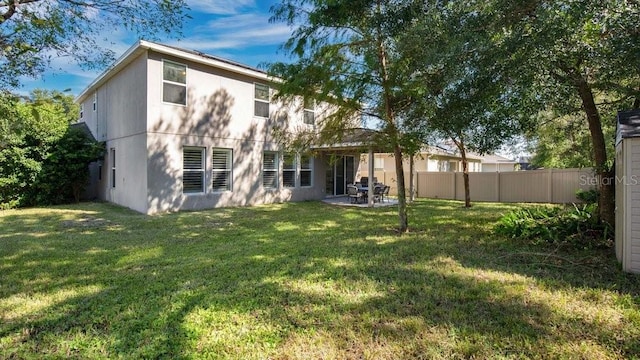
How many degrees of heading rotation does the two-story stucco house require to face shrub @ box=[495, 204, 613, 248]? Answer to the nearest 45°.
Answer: approximately 180°

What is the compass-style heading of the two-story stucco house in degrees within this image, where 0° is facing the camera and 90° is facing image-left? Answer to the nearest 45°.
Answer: approximately 135°

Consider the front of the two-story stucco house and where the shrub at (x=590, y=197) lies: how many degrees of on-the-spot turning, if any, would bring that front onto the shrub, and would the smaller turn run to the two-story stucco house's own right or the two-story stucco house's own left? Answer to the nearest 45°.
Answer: approximately 135° to the two-story stucco house's own right

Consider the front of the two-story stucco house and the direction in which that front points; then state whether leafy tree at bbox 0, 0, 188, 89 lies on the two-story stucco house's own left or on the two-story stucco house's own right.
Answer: on the two-story stucco house's own left
